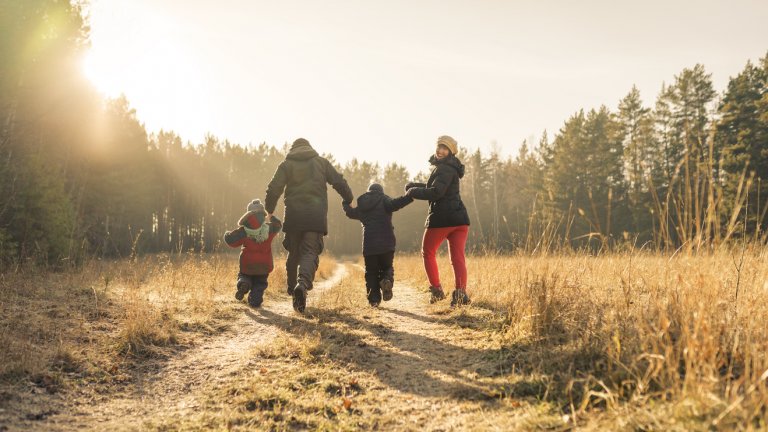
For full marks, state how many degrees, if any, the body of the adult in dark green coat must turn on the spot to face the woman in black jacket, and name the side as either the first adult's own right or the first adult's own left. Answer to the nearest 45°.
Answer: approximately 90° to the first adult's own right

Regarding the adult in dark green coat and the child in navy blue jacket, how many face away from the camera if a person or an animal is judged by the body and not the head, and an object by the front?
2

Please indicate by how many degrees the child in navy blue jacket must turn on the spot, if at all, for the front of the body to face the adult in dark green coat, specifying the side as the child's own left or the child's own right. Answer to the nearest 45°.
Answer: approximately 135° to the child's own left

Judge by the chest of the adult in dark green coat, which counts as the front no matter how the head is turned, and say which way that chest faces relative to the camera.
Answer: away from the camera

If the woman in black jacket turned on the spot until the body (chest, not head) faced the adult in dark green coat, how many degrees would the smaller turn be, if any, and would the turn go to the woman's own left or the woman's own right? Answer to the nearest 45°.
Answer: approximately 45° to the woman's own left

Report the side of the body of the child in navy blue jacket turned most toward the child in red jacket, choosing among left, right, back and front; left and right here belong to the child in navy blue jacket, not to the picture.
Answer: left

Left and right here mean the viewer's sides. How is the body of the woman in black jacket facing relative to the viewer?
facing away from the viewer and to the left of the viewer

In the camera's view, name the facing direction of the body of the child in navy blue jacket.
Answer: away from the camera
